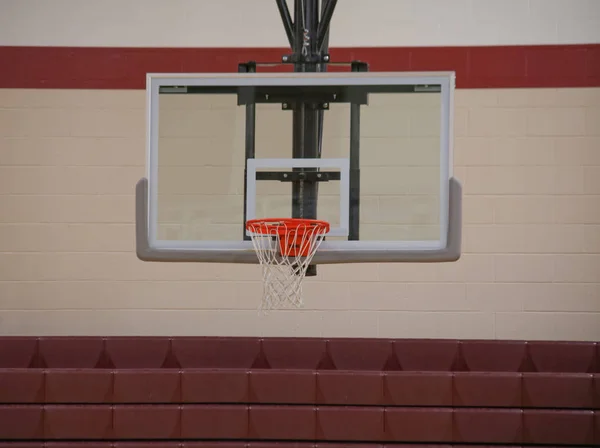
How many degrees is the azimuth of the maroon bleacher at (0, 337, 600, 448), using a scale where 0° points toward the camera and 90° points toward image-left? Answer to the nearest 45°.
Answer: approximately 0°

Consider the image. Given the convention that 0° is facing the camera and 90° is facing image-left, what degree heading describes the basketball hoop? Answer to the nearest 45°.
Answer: approximately 0°

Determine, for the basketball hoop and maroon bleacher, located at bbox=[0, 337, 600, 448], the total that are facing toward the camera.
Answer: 2
